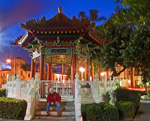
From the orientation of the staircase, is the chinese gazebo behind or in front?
behind

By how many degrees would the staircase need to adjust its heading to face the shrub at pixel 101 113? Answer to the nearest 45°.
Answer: approximately 45° to its left

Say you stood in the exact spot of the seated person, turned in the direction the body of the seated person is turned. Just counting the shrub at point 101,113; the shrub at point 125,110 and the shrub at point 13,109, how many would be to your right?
1

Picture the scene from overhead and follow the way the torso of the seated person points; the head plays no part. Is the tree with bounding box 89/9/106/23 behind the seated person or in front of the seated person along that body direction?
behind

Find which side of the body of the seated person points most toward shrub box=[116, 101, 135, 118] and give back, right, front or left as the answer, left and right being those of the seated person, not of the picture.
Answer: left

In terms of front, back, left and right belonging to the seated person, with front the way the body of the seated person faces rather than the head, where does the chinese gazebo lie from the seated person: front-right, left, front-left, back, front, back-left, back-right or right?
back

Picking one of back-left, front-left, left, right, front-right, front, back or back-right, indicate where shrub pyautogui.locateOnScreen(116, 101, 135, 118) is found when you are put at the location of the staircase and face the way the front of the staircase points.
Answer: left

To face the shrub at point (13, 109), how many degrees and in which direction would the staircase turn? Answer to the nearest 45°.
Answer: approximately 90° to its right

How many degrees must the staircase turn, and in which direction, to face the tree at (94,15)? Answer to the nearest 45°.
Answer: approximately 180°

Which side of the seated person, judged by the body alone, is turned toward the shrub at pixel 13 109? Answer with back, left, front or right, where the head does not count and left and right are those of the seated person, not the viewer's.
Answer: right

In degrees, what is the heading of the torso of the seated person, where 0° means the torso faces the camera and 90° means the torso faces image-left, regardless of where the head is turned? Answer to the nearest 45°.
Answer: approximately 0°

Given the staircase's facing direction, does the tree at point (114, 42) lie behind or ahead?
behind
